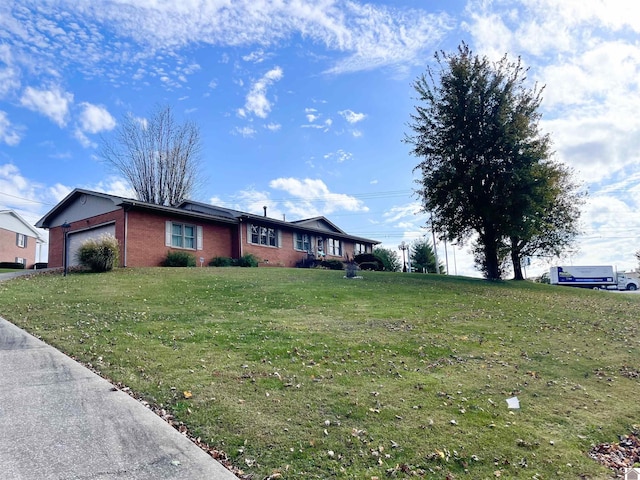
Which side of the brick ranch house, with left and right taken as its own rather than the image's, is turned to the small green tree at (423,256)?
left

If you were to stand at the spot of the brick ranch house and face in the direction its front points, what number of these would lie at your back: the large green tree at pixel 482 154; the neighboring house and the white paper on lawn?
1

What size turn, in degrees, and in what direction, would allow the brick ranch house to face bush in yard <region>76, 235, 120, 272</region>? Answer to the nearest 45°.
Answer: approximately 45° to its right

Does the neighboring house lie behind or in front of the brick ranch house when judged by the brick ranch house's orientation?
behind

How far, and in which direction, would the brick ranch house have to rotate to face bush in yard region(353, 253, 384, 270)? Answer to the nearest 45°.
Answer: approximately 90° to its left

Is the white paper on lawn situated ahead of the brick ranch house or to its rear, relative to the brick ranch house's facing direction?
ahead

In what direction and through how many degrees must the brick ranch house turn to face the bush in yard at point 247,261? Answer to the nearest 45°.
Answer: approximately 45° to its right

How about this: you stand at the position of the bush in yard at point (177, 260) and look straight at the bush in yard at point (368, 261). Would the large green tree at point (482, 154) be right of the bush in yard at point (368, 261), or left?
right

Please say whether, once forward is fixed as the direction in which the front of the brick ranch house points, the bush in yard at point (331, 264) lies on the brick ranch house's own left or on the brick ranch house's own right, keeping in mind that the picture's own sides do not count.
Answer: on the brick ranch house's own left

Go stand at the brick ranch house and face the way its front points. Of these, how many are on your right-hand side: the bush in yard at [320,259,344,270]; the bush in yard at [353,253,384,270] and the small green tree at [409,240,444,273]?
0

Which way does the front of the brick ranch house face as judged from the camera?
facing the viewer and to the right of the viewer

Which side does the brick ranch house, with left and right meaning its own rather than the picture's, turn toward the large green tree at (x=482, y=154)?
front
